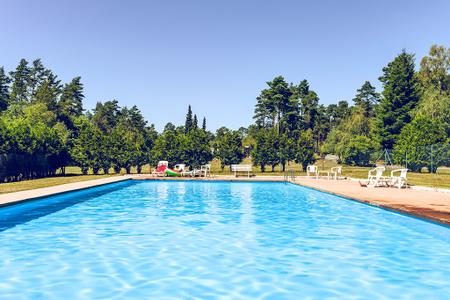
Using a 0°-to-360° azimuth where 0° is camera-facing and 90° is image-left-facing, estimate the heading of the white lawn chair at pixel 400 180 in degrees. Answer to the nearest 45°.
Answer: approximately 45°

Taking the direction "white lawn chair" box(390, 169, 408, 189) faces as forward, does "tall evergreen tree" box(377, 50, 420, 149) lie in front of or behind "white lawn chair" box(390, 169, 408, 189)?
behind

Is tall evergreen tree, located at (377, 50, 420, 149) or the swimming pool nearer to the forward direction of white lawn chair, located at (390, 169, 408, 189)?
the swimming pool
